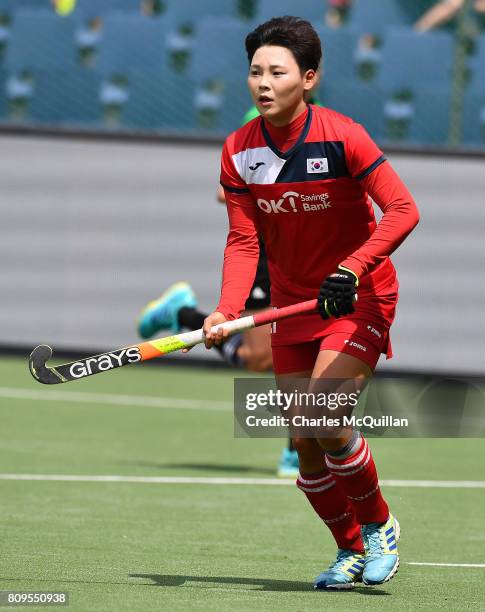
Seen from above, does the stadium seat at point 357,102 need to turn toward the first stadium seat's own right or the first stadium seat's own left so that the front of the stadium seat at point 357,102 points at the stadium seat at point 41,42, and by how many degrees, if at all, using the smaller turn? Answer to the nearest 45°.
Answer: approximately 90° to the first stadium seat's own right

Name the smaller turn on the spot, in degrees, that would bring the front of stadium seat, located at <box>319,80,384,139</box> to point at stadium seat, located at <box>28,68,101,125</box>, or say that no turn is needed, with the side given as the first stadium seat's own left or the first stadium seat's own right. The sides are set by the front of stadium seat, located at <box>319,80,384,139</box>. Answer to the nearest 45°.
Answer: approximately 90° to the first stadium seat's own right

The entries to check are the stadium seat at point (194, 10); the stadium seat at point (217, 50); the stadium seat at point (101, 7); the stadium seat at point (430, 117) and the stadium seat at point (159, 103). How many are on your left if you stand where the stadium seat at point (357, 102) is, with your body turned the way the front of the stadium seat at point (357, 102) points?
1

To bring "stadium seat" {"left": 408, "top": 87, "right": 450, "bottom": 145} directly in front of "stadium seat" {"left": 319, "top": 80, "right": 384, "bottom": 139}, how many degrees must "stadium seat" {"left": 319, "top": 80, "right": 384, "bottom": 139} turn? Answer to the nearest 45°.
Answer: approximately 90° to its left

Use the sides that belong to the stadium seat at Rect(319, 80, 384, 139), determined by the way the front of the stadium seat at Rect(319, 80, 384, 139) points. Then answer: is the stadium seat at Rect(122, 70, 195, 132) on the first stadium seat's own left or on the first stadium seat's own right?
on the first stadium seat's own right

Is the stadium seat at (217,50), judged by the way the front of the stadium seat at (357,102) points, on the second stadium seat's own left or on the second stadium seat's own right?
on the second stadium seat's own right

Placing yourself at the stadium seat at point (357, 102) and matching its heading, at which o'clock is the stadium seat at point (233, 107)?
the stadium seat at point (233, 107) is roughly at 3 o'clock from the stadium seat at point (357, 102).

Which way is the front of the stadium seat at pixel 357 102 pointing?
toward the camera

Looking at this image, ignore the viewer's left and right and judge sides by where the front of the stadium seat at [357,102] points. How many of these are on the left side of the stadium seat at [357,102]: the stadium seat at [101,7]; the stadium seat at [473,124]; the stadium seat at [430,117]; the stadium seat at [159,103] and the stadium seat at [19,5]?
2

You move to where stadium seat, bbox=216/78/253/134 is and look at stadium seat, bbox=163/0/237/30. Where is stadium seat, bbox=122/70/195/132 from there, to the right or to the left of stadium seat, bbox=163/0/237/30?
left

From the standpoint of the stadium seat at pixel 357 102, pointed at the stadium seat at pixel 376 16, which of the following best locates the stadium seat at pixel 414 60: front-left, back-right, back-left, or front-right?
front-right
